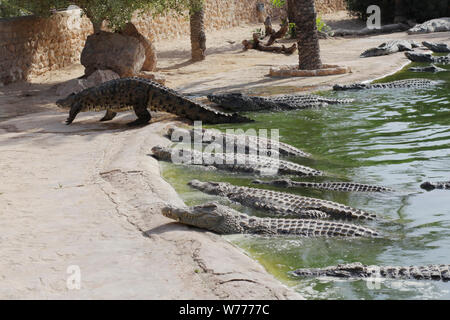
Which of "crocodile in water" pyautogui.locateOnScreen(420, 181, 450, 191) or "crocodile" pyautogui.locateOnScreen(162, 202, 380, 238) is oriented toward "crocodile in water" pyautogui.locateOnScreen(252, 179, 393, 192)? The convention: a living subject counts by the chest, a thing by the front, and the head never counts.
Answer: "crocodile in water" pyautogui.locateOnScreen(420, 181, 450, 191)

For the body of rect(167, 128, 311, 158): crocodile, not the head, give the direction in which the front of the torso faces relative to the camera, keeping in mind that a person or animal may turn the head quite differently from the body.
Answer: to the viewer's left

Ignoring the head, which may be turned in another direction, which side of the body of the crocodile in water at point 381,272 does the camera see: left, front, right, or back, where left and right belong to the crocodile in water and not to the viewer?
left

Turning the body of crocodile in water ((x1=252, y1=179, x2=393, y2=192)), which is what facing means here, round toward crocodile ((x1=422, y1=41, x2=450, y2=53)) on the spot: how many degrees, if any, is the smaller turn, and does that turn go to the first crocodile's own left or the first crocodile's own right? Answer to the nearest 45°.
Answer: approximately 90° to the first crocodile's own right

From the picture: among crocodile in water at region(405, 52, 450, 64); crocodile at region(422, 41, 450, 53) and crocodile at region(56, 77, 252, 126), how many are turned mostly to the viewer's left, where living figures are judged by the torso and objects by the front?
3

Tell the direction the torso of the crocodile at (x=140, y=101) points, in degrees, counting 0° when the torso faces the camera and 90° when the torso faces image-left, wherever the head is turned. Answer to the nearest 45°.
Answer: approximately 90°

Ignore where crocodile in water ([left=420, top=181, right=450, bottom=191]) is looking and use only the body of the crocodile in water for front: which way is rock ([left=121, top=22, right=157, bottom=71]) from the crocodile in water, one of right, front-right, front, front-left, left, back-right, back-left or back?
front-right

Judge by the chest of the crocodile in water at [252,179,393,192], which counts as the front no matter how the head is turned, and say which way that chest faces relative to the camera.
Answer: to the viewer's left

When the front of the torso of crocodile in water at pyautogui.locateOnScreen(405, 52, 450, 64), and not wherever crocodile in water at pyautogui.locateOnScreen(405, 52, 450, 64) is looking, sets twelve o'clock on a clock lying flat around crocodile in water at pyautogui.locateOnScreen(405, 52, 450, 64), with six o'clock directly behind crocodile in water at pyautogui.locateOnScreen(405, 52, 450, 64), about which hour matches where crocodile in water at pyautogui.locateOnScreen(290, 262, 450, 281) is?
crocodile in water at pyautogui.locateOnScreen(290, 262, 450, 281) is roughly at 9 o'clock from crocodile in water at pyautogui.locateOnScreen(405, 52, 450, 64).

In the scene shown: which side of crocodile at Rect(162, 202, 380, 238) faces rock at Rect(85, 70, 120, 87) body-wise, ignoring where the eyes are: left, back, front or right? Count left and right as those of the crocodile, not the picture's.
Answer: right

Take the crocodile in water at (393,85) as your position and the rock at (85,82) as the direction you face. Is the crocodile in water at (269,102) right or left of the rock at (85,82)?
left

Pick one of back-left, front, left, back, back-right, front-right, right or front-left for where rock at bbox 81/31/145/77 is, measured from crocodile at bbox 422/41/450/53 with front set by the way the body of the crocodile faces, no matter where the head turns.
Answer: front-left

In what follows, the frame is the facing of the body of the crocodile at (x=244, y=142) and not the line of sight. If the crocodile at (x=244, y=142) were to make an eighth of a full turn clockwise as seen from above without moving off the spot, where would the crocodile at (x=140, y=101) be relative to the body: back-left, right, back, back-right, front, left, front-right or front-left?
front

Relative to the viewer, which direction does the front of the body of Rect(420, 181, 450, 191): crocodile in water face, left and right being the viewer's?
facing to the left of the viewer

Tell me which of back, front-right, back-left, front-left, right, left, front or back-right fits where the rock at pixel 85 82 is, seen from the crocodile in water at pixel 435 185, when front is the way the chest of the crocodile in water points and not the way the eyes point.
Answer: front-right

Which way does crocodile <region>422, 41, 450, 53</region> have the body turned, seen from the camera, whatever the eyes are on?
to the viewer's left

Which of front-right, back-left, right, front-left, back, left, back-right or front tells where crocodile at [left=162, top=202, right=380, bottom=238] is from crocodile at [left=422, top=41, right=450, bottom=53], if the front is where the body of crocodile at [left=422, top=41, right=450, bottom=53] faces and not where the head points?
left

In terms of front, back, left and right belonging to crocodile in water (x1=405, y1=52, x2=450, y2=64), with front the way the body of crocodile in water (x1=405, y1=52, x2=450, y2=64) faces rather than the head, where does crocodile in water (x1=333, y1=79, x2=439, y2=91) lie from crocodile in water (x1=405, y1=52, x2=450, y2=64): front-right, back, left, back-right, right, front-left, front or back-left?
left
